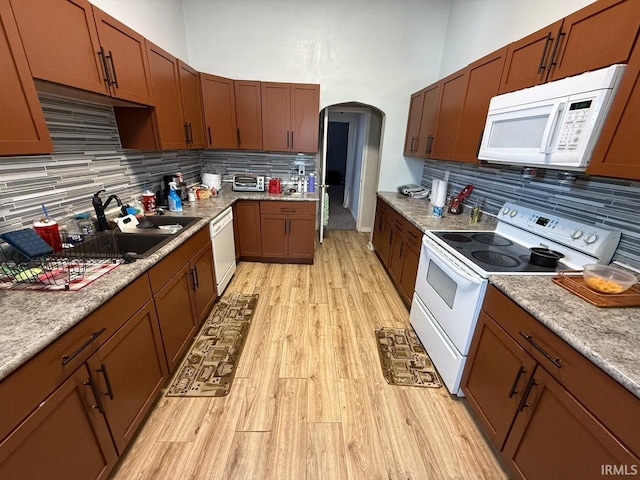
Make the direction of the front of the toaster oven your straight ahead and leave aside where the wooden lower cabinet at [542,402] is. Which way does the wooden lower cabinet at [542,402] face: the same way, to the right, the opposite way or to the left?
to the right

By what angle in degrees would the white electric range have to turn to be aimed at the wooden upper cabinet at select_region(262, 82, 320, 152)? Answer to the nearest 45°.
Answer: approximately 45° to its right

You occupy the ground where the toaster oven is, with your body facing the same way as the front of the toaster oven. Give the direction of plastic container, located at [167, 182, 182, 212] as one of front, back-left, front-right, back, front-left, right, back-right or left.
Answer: front-right

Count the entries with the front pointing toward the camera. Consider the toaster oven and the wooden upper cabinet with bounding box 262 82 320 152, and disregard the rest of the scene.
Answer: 2

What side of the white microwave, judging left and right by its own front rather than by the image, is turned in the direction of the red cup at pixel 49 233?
front

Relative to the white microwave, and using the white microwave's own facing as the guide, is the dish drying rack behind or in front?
in front

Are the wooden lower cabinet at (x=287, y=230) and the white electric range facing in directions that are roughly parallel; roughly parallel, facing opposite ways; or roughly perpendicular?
roughly perpendicular

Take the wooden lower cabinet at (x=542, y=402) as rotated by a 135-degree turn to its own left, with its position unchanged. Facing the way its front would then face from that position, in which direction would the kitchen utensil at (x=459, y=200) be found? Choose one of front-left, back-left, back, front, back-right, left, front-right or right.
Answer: back-left

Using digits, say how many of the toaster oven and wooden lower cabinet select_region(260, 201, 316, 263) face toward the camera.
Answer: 2

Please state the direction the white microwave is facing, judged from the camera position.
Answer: facing the viewer and to the left of the viewer

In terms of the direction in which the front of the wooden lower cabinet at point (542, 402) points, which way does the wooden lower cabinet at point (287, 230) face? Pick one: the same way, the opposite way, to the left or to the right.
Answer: to the left

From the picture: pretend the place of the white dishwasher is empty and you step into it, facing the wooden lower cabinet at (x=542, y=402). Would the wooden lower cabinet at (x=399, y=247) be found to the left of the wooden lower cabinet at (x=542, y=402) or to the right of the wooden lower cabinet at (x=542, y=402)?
left

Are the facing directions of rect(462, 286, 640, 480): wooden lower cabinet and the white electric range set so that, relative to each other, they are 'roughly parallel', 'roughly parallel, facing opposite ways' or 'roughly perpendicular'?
roughly parallel

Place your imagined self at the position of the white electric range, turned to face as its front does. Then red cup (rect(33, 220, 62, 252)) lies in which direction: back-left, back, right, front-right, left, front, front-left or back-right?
front

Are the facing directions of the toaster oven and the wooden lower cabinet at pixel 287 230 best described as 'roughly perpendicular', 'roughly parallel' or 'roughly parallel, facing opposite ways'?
roughly parallel

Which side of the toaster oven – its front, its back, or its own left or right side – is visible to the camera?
front

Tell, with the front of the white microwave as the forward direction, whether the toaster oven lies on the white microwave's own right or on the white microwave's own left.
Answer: on the white microwave's own right

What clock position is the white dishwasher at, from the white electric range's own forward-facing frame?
The white dishwasher is roughly at 1 o'clock from the white electric range.
